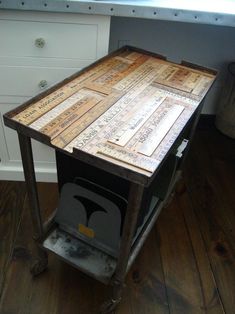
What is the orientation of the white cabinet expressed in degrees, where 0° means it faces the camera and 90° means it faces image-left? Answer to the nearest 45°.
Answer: approximately 0°
